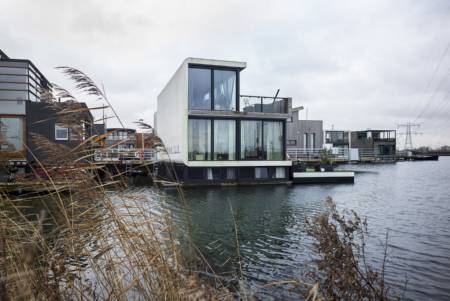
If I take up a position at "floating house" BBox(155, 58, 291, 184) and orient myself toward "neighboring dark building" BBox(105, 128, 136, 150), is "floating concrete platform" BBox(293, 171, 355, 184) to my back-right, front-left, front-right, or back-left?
back-right

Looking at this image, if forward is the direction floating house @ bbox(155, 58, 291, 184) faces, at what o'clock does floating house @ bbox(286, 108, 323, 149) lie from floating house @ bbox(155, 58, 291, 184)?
floating house @ bbox(286, 108, 323, 149) is roughly at 7 o'clock from floating house @ bbox(155, 58, 291, 184).

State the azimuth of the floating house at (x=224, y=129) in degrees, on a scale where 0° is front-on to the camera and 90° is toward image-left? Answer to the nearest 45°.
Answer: approximately 0°

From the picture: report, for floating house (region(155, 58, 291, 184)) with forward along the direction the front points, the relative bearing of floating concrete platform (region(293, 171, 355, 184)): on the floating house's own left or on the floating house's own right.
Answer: on the floating house's own left
